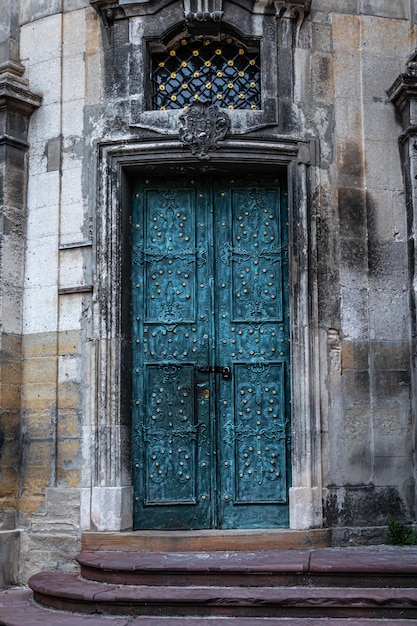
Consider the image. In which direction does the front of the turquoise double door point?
toward the camera
